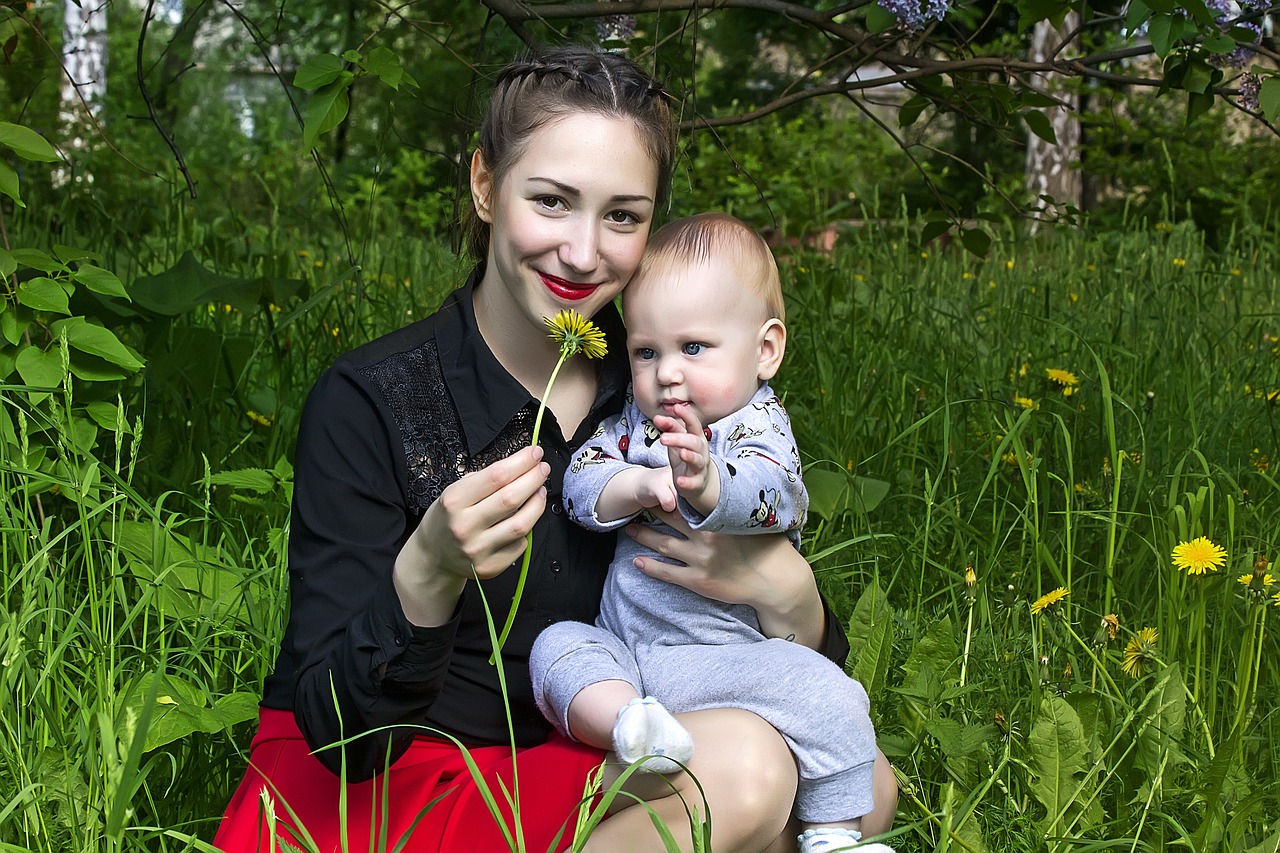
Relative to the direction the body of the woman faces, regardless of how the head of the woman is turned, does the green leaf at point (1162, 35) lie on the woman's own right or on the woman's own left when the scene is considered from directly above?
on the woman's own left

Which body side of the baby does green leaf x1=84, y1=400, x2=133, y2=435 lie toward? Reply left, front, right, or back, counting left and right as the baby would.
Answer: right

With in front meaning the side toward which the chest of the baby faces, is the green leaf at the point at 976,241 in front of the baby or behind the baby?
behind

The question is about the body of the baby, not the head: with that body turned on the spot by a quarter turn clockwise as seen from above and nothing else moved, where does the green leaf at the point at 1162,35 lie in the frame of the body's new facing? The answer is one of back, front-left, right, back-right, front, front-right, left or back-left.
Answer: back-right

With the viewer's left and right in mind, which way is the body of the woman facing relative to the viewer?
facing the viewer and to the right of the viewer

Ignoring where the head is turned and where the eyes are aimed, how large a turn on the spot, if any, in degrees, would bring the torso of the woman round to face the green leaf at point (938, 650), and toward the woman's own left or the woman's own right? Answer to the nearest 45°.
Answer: approximately 45° to the woman's own left

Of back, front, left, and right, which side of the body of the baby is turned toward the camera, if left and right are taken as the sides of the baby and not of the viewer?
front

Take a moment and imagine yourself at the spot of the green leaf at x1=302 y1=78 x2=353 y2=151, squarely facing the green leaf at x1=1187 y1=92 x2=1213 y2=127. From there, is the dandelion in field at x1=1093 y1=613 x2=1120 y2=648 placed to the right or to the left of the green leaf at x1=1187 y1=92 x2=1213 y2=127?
right

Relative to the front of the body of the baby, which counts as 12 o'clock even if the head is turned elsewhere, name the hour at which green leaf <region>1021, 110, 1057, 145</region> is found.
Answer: The green leaf is roughly at 7 o'clock from the baby.

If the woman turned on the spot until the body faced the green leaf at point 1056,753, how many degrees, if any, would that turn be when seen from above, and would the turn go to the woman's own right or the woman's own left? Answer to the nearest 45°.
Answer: approximately 45° to the woman's own left

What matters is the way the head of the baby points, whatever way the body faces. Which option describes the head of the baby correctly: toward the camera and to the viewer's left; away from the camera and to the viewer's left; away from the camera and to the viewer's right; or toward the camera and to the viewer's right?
toward the camera and to the viewer's left

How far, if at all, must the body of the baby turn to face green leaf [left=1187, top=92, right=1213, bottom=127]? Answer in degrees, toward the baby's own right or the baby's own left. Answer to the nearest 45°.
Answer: approximately 135° to the baby's own left
